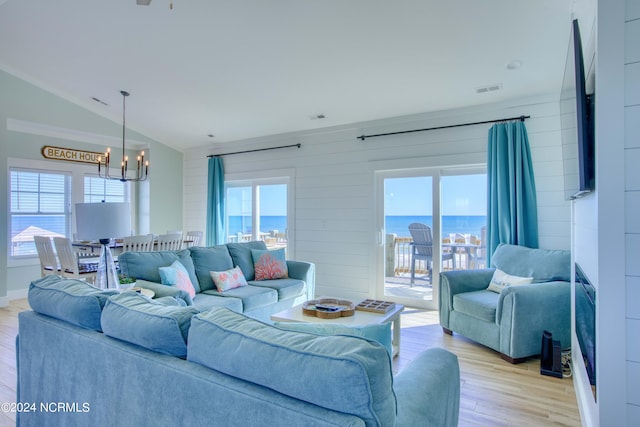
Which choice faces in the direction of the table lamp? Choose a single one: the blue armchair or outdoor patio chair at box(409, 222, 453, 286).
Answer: the blue armchair

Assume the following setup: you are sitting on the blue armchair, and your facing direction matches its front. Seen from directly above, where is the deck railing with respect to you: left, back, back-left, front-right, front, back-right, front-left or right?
right

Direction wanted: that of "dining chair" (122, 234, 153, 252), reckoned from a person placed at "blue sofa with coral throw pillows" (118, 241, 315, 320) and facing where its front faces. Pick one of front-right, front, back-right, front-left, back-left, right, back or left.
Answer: back

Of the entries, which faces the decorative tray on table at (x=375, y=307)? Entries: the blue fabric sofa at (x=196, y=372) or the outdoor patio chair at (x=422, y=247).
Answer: the blue fabric sofa

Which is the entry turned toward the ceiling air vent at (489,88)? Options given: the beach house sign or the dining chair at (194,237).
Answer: the beach house sign

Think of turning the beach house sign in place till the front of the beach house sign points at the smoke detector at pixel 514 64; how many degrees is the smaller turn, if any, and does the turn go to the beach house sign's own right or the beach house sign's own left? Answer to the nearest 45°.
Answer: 0° — it already faces it

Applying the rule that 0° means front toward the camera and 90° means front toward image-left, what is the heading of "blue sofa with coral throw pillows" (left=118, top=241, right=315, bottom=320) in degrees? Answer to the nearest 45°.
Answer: approximately 315°

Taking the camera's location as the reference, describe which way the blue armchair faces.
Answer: facing the viewer and to the left of the viewer

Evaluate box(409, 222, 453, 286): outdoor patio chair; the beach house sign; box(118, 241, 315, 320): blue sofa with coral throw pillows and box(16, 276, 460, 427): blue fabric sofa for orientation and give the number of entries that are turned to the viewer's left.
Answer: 0

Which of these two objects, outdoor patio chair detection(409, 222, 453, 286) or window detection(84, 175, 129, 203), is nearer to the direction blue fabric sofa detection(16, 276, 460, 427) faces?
the outdoor patio chair

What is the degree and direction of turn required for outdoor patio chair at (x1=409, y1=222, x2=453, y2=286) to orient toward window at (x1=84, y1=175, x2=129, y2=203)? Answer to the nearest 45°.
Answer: approximately 135° to its left

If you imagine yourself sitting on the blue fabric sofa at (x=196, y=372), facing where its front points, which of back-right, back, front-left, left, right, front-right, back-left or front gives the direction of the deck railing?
front

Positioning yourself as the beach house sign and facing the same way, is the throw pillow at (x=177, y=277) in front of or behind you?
in front

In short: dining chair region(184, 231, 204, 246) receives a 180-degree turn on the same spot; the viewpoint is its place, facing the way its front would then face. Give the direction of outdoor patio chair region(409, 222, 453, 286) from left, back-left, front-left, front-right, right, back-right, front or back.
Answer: front

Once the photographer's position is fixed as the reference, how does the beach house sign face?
facing the viewer and to the right of the viewer

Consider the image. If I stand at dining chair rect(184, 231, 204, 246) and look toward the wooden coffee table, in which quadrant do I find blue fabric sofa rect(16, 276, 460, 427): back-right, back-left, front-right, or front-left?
front-right

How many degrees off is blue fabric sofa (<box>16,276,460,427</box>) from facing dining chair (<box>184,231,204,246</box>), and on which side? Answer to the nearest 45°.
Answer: approximately 45° to its left

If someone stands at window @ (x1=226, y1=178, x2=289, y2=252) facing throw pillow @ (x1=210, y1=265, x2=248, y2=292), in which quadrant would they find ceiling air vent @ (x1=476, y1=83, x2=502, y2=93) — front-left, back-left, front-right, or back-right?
front-left

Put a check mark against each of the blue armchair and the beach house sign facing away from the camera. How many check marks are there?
0
